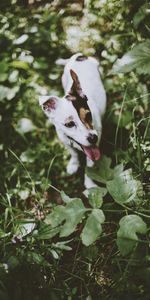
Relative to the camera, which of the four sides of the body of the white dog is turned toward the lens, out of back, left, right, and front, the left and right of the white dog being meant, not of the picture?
front

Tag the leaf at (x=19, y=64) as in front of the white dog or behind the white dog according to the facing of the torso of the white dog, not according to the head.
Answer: behind

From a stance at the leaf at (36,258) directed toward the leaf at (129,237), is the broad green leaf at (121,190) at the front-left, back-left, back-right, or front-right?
front-left
